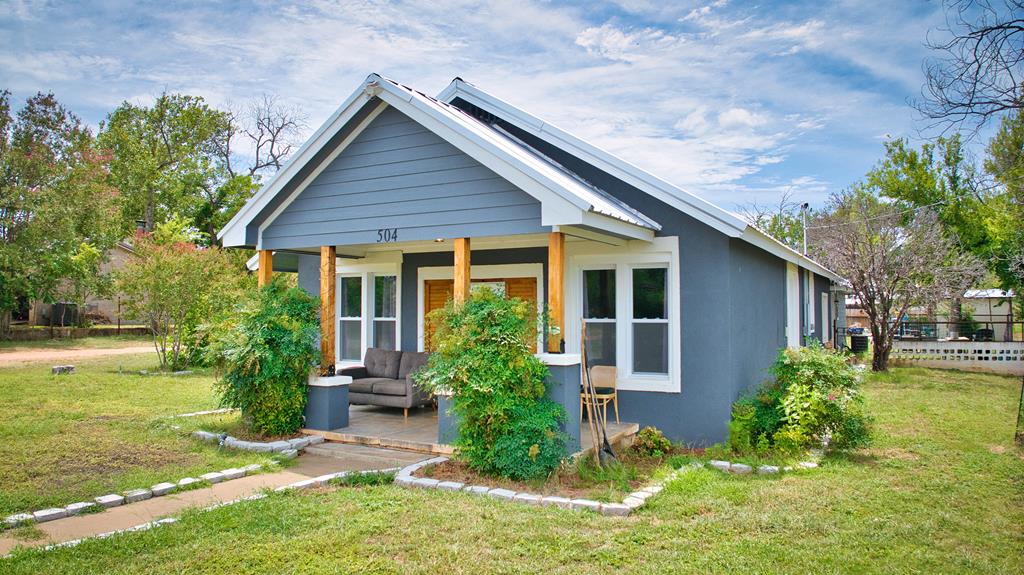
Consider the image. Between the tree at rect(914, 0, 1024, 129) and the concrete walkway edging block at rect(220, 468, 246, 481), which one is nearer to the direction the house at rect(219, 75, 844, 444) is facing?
the concrete walkway edging block

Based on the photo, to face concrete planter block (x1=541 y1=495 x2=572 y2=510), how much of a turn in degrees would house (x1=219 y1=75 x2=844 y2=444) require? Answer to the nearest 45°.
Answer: approximately 45° to its left

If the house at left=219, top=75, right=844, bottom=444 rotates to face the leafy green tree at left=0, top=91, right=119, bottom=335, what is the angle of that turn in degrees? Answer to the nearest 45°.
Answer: approximately 90° to its right

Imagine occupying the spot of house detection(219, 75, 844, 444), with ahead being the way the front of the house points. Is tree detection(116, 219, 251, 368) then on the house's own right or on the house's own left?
on the house's own right

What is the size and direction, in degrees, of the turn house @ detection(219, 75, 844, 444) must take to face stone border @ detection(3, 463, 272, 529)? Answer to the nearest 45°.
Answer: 0° — it already faces it

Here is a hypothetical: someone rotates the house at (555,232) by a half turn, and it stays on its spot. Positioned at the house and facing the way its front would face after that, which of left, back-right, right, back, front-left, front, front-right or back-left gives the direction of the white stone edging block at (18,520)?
back

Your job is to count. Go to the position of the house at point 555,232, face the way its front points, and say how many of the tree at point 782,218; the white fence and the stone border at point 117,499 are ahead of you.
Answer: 1

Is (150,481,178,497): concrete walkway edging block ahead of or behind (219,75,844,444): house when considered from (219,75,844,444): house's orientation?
ahead

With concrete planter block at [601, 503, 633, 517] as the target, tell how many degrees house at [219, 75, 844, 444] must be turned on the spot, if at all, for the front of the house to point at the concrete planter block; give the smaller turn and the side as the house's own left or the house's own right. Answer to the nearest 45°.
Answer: approximately 45° to the house's own left

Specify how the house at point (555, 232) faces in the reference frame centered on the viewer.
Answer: facing the viewer and to the left of the viewer

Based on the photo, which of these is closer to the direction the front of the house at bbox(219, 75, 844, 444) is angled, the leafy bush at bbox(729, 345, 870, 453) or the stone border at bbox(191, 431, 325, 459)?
the stone border

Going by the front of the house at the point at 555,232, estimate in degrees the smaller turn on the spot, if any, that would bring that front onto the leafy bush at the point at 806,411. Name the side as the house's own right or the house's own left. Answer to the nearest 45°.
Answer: approximately 135° to the house's own left

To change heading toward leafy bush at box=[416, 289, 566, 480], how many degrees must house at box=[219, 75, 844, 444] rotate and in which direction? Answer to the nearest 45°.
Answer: approximately 45° to its left

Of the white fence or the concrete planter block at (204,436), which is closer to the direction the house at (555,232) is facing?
the concrete planter block

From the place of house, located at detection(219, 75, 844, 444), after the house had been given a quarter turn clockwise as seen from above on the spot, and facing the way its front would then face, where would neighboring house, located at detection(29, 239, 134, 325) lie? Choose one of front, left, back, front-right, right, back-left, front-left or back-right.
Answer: front
